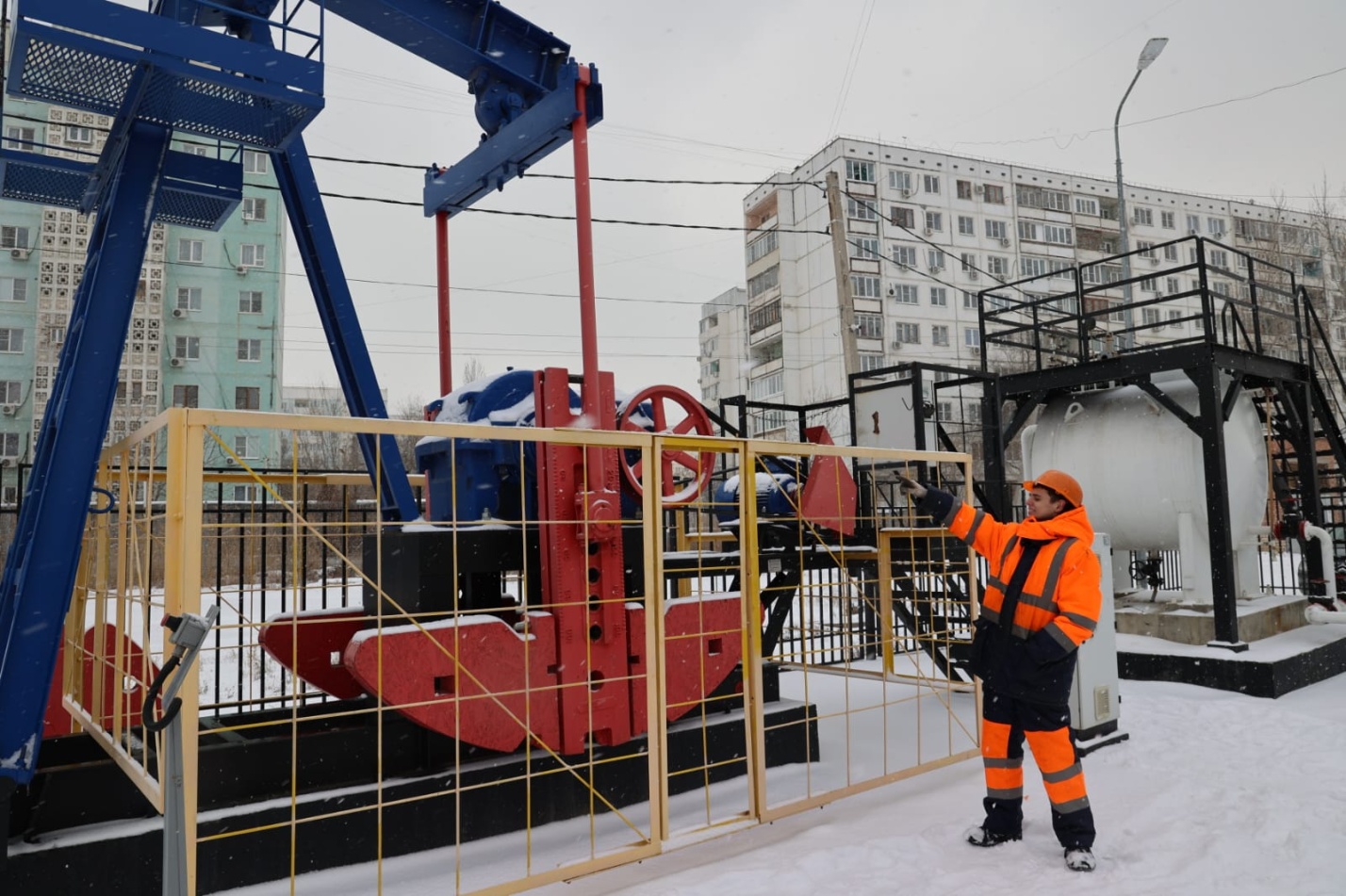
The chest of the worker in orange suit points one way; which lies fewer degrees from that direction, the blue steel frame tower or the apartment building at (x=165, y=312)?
the blue steel frame tower

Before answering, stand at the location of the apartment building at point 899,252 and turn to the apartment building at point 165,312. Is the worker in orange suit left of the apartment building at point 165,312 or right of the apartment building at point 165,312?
left

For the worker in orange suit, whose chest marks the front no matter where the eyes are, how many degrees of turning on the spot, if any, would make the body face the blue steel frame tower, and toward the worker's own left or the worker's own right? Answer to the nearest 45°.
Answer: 0° — they already face it

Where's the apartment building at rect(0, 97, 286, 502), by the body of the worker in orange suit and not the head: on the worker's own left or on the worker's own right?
on the worker's own right

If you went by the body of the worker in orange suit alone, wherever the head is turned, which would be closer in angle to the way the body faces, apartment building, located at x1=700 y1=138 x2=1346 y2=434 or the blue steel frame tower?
the blue steel frame tower

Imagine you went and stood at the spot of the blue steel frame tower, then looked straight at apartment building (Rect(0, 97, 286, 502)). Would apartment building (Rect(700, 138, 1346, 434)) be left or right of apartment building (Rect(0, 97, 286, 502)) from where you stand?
right

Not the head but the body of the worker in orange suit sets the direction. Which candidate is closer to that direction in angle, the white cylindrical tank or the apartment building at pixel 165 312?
the apartment building

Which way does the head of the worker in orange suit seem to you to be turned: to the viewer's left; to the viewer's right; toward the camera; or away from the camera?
to the viewer's left

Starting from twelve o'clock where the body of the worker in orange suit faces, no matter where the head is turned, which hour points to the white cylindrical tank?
The white cylindrical tank is roughly at 5 o'clock from the worker in orange suit.

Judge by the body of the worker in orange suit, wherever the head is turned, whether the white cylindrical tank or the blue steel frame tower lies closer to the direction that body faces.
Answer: the blue steel frame tower

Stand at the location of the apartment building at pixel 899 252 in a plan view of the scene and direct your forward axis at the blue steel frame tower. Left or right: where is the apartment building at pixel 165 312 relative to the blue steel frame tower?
right

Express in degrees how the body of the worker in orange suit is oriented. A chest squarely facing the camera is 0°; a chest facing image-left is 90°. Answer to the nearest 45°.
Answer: approximately 45°
